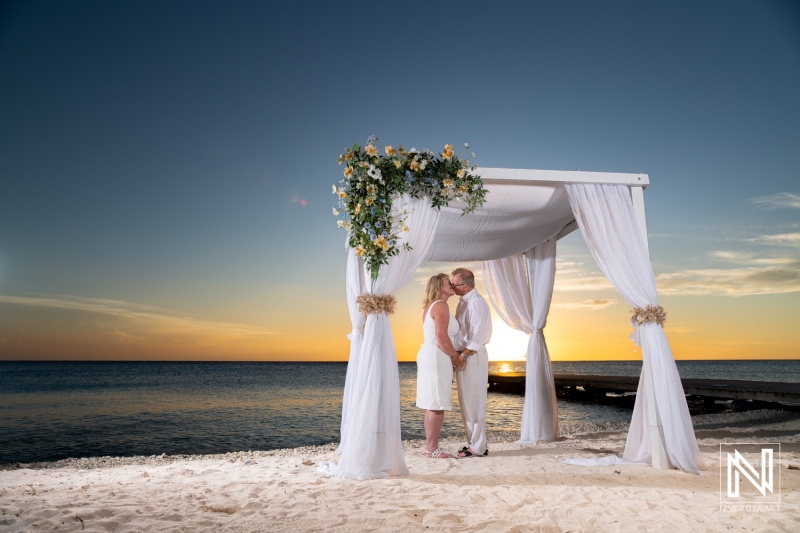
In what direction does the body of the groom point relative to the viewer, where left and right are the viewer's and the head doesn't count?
facing to the left of the viewer

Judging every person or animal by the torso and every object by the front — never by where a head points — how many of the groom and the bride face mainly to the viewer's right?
1

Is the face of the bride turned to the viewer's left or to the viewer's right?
to the viewer's right

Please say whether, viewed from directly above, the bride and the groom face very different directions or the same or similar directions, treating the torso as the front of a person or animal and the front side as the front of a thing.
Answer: very different directions

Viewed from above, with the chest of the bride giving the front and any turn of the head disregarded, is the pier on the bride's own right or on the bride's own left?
on the bride's own left

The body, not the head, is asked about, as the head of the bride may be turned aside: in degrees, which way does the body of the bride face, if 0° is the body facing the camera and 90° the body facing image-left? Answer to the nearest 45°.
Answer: approximately 270°

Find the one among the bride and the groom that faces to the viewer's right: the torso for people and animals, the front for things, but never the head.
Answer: the bride

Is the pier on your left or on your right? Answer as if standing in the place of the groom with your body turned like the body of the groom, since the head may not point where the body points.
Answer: on your right
